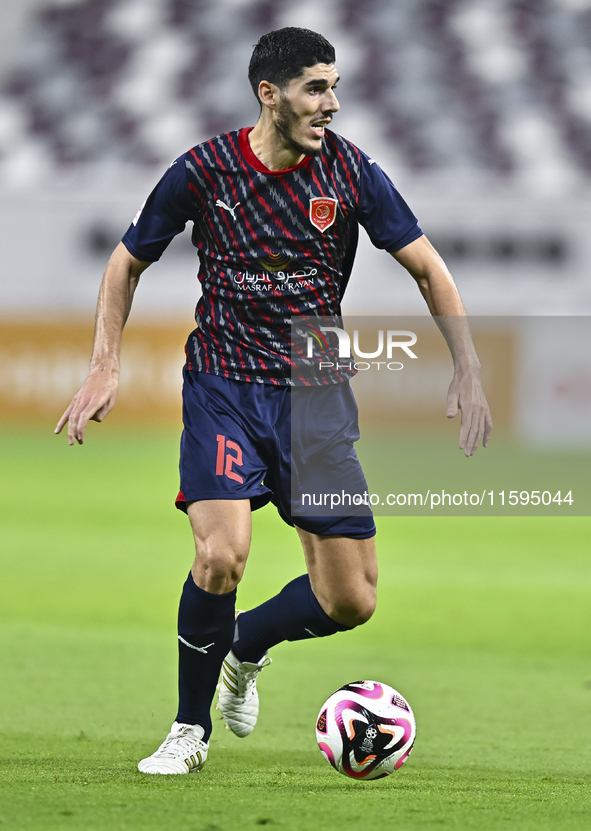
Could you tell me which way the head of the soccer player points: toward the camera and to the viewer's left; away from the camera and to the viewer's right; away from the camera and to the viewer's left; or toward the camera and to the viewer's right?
toward the camera and to the viewer's right

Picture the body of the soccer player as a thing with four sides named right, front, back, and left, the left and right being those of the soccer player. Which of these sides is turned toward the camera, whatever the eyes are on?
front
